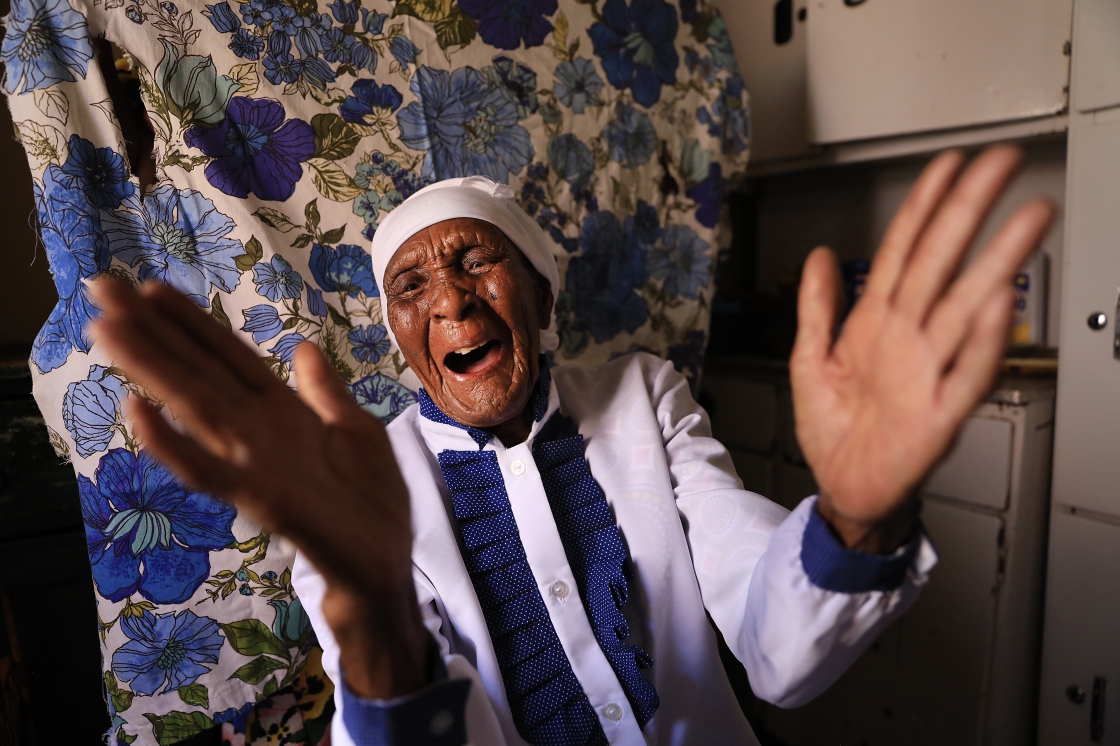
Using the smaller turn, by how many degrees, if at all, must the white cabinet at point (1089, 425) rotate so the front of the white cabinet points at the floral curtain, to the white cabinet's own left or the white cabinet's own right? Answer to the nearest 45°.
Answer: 0° — it already faces it

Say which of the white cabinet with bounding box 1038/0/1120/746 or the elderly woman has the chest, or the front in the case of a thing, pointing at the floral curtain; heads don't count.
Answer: the white cabinet

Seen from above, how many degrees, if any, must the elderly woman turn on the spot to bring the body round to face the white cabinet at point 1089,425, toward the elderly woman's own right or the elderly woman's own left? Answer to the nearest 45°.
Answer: approximately 135° to the elderly woman's own left

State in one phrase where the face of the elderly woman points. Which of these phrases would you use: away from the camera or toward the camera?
toward the camera

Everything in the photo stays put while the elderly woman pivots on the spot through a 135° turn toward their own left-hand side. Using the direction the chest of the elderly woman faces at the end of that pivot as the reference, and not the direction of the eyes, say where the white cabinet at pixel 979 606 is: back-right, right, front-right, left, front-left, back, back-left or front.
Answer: front

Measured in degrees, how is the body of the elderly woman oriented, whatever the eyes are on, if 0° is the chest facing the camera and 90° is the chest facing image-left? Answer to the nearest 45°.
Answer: approximately 0°

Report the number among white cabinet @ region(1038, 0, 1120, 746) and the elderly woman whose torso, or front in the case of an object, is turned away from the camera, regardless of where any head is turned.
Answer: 0

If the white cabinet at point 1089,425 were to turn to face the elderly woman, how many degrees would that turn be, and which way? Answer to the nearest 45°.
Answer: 0° — it already faces them

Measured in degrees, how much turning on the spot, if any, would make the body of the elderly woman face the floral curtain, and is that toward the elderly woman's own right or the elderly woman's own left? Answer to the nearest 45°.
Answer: approximately 135° to the elderly woman's own right

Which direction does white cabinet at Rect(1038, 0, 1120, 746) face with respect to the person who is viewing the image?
facing the viewer and to the left of the viewer
